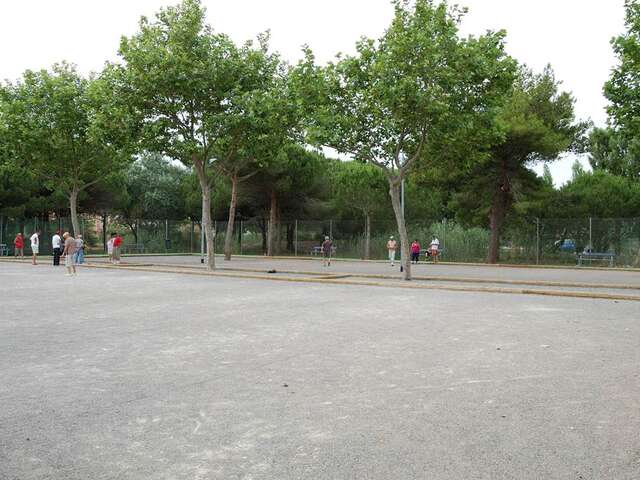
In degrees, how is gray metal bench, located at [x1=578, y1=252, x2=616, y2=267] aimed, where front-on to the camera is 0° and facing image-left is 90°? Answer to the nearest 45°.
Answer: approximately 0°

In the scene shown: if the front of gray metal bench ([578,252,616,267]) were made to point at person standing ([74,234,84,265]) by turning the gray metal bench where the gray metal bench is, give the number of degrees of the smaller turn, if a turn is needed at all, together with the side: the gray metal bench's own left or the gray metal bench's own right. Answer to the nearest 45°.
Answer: approximately 45° to the gray metal bench's own right

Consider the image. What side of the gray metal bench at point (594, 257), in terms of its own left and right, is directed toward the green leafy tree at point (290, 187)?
right

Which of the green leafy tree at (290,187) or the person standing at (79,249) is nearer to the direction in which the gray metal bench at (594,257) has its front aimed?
the person standing

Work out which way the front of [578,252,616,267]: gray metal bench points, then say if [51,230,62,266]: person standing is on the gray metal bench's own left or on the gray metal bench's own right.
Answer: on the gray metal bench's own right

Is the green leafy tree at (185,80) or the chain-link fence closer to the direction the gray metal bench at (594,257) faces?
the green leafy tree

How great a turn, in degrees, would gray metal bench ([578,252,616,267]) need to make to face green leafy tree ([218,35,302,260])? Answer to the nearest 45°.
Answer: approximately 45° to its right

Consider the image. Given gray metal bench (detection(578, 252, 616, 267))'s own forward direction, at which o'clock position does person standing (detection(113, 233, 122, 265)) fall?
The person standing is roughly at 2 o'clock from the gray metal bench.

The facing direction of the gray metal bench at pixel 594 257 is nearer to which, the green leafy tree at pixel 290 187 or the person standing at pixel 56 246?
the person standing
